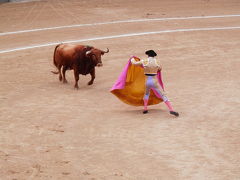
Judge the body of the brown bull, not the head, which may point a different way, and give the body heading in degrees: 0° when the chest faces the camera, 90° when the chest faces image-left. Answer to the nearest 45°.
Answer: approximately 315°
